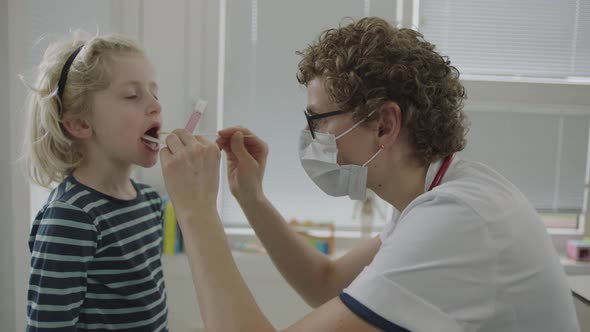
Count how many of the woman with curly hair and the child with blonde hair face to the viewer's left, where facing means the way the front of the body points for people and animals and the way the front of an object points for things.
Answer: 1

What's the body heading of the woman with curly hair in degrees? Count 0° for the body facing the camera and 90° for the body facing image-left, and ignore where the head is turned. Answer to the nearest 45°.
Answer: approximately 90°

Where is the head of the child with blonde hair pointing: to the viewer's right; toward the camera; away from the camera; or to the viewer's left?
to the viewer's right

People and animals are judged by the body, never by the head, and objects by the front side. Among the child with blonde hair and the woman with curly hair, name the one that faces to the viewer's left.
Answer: the woman with curly hair

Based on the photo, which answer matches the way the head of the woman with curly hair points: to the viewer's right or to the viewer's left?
to the viewer's left
